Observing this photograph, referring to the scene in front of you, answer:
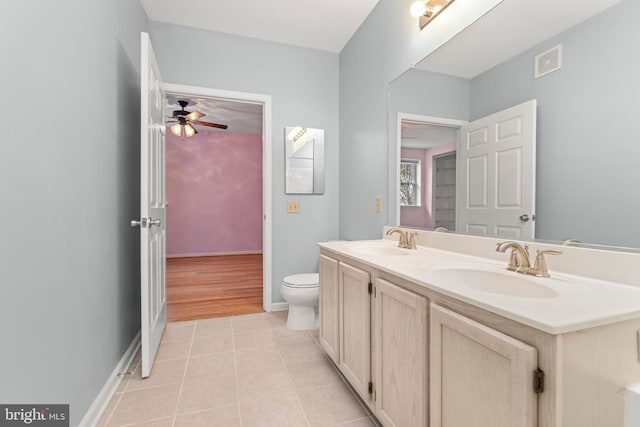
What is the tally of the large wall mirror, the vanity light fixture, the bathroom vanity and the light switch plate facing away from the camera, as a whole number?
0

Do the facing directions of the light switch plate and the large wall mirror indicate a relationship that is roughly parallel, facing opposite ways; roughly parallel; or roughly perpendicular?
roughly perpendicular

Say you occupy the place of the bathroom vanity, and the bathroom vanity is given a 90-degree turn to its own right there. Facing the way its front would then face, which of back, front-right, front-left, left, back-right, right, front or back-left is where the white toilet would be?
front

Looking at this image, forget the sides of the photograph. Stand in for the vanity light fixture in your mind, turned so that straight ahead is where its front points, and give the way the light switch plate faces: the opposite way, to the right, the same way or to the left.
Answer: to the left

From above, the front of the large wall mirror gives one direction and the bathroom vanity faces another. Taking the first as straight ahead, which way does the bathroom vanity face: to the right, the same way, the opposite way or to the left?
the same way

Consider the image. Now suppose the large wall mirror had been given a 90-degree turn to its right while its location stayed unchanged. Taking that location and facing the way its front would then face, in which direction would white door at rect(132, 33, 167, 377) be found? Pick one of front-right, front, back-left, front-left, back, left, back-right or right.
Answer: front-left

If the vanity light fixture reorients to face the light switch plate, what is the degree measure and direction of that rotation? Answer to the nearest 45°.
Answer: approximately 90° to its right

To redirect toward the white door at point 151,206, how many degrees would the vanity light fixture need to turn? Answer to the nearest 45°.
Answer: approximately 45° to its right

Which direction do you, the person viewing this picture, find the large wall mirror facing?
facing the viewer and to the left of the viewer

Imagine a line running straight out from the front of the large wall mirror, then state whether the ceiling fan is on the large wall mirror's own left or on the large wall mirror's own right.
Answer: on the large wall mirror's own right

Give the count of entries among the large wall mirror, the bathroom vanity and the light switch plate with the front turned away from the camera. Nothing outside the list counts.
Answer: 0

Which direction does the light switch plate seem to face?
toward the camera

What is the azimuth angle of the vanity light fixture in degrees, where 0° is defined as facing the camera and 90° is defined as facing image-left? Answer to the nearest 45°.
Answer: approximately 45°

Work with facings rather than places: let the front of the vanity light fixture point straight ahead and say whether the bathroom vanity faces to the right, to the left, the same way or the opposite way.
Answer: the same way

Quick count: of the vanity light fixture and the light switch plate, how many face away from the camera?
0

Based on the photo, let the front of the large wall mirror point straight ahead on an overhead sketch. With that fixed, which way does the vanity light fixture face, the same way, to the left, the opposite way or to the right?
the same way

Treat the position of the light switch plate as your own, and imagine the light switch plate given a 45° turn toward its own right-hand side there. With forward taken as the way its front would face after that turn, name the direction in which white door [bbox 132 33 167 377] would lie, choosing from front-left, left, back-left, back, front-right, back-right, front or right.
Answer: front

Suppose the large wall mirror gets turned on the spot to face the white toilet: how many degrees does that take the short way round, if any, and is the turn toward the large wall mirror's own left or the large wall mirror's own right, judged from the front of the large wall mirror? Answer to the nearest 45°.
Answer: approximately 45° to the large wall mirror's own right

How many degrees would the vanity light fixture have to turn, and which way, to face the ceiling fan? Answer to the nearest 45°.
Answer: approximately 45° to its right
